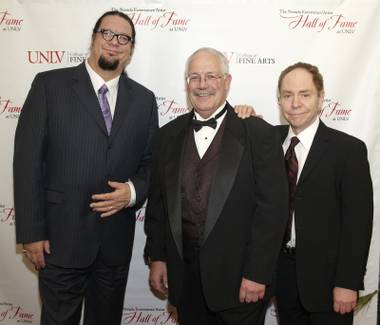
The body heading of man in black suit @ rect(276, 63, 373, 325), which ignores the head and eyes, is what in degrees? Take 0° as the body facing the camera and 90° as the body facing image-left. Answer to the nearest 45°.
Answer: approximately 45°

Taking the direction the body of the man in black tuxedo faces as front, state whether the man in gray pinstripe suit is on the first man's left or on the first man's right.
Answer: on the first man's right

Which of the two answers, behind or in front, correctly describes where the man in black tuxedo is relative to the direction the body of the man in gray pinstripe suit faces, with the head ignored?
in front

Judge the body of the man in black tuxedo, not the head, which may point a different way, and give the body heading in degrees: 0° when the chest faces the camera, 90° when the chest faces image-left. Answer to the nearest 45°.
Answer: approximately 45°
